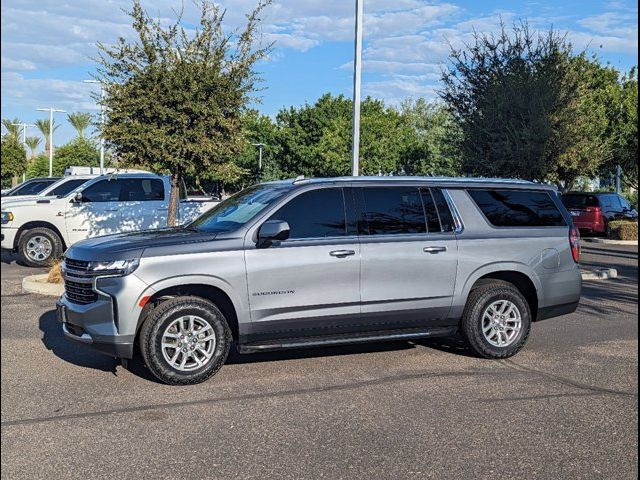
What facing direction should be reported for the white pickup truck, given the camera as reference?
facing to the left of the viewer

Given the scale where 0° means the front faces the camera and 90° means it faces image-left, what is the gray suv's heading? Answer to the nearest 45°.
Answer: approximately 45°

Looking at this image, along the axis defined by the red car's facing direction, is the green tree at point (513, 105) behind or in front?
behind

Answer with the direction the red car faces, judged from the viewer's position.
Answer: facing away from the viewer and to the right of the viewer

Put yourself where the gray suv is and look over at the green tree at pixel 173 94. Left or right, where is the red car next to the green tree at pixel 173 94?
right

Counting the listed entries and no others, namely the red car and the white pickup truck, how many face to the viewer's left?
1

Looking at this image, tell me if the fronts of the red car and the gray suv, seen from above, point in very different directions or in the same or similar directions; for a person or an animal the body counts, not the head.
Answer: very different directions

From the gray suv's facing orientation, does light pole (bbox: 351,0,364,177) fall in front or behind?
behind

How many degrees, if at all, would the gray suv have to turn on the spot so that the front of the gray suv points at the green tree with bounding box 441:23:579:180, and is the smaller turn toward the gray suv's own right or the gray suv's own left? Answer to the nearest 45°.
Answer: approximately 135° to the gray suv's own right
